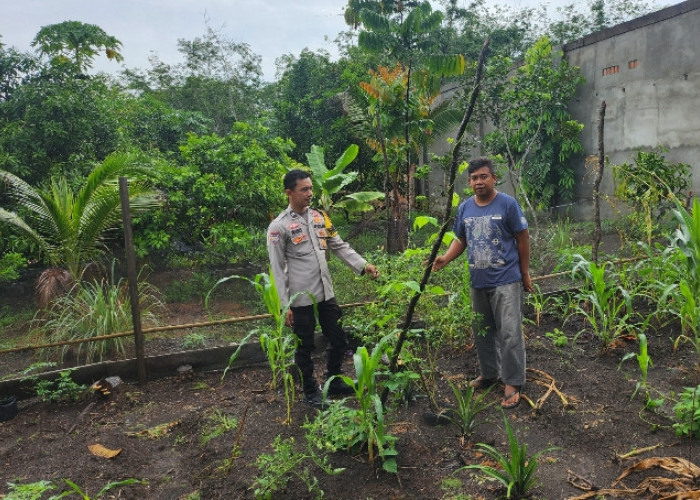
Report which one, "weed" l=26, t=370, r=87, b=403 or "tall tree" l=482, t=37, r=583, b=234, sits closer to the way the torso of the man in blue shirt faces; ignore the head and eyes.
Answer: the weed

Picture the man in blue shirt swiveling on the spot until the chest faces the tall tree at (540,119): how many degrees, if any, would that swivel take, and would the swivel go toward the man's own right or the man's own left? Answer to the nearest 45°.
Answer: approximately 135° to the man's own right

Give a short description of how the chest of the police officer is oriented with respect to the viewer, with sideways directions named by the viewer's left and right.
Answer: facing the viewer and to the right of the viewer

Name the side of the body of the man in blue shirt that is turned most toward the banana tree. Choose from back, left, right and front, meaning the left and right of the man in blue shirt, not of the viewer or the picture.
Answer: right

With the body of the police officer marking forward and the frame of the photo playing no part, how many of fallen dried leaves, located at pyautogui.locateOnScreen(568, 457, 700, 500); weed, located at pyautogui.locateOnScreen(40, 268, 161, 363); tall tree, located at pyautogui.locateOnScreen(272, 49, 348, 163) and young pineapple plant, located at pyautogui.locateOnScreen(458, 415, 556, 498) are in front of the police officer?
2

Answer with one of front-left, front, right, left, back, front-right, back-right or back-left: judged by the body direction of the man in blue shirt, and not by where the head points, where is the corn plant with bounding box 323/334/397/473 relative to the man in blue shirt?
front

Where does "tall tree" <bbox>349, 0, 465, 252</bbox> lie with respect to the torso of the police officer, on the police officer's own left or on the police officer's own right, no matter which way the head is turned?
on the police officer's own left

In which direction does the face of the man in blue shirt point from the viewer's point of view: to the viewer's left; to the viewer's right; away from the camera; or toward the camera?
toward the camera

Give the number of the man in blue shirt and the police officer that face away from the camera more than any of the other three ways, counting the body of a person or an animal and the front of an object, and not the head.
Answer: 0

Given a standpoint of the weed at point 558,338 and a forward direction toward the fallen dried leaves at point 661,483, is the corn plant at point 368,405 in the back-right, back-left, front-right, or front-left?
front-right

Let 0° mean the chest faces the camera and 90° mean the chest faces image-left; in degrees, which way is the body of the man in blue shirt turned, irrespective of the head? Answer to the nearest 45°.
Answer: approximately 45°

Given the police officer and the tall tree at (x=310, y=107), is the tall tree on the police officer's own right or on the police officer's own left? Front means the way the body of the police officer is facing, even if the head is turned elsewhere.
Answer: on the police officer's own left

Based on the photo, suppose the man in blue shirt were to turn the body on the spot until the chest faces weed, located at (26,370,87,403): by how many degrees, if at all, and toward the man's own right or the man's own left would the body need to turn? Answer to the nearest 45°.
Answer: approximately 45° to the man's own right
